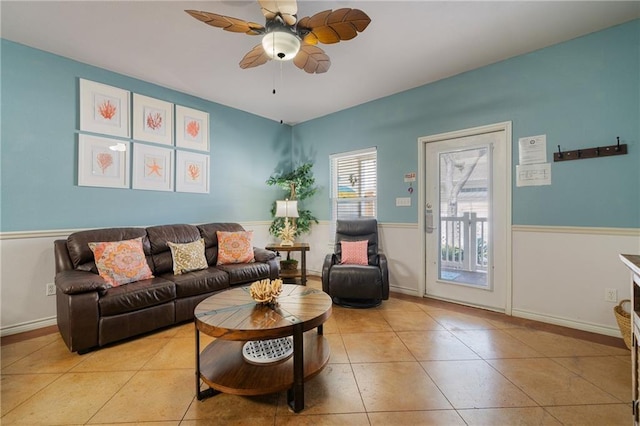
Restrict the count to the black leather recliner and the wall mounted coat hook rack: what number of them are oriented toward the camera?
2

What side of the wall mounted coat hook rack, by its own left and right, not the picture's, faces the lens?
front

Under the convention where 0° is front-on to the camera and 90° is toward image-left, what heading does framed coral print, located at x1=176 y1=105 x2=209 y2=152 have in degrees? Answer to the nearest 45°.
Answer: approximately 315°

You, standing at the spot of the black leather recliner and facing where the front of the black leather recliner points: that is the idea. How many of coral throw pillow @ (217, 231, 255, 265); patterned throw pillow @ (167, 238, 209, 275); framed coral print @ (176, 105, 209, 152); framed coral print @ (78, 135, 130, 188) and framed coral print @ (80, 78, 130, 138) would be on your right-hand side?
5

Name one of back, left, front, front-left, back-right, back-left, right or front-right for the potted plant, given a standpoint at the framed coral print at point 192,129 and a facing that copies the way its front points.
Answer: front-left

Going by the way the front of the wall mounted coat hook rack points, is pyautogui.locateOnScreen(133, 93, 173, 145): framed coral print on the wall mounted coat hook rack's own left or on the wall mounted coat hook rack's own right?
on the wall mounted coat hook rack's own right

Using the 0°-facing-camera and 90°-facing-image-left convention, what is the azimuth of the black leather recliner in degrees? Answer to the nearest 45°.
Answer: approximately 0°
